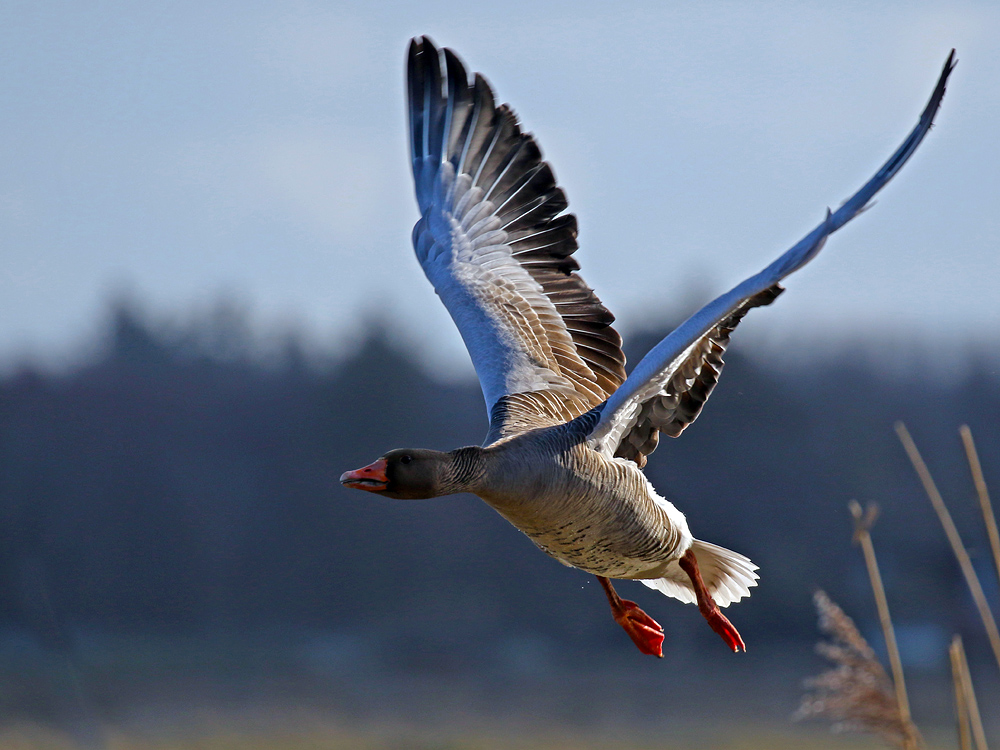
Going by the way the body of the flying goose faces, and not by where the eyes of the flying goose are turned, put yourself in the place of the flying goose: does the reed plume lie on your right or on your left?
on your left

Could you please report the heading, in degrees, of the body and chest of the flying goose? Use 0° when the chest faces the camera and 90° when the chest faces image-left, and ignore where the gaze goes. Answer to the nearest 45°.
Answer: approximately 45°

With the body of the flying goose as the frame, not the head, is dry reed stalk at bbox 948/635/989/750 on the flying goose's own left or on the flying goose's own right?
on the flying goose's own left

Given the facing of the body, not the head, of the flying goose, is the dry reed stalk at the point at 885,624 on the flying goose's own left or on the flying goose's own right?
on the flying goose's own left
